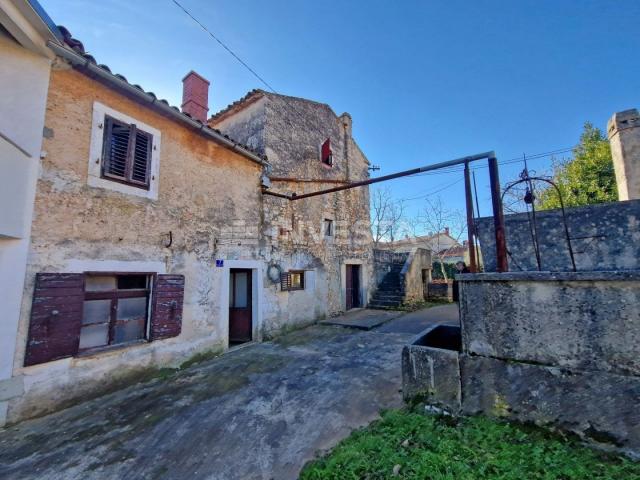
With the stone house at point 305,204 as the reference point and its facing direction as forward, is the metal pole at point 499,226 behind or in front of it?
in front

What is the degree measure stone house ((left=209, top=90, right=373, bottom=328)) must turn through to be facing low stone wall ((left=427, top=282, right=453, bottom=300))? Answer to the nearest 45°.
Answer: approximately 90° to its left

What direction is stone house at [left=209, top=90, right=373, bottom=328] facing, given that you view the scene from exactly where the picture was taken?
facing the viewer and to the right of the viewer

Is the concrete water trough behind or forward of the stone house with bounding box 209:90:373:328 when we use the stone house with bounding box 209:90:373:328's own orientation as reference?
forward

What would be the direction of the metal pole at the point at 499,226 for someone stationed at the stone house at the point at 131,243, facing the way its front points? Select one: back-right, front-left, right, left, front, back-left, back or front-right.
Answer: front

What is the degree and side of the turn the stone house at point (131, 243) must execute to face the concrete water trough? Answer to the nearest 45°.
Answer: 0° — it already faces it

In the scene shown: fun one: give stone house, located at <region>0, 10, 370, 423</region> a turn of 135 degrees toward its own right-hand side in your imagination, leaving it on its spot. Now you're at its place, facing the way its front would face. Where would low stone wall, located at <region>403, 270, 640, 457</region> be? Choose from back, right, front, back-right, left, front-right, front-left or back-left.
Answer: back-left

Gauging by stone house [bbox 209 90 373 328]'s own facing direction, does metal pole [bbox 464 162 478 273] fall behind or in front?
in front

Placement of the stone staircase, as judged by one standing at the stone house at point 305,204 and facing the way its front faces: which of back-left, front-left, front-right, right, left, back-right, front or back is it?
left

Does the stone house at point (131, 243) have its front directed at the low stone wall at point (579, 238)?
yes
